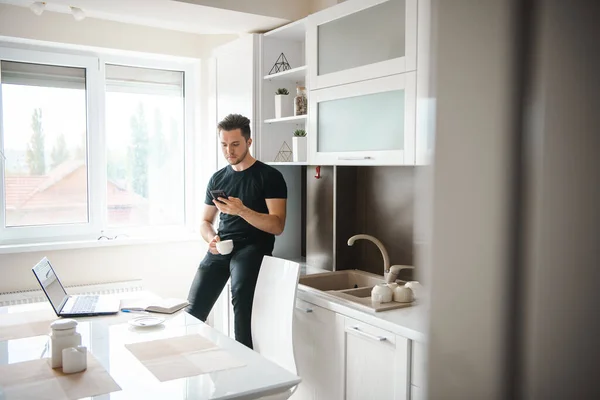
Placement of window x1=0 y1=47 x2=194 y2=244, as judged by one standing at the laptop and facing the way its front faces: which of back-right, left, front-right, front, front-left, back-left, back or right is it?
left

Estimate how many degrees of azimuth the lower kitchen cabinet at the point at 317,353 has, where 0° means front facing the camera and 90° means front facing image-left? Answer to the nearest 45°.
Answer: approximately 45°

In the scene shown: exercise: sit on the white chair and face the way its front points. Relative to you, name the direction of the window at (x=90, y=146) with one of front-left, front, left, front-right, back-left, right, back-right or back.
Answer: right

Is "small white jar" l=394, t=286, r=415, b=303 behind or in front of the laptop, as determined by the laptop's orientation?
in front

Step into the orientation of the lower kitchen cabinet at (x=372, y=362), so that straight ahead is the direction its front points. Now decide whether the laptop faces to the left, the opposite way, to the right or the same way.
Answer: the opposite way

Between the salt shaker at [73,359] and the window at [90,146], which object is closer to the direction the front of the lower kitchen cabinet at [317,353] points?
the salt shaker

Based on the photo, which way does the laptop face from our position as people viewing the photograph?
facing to the right of the viewer

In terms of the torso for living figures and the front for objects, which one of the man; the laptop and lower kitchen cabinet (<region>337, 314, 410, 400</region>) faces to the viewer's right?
the laptop

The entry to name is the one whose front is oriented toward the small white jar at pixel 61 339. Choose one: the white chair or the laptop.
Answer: the white chair

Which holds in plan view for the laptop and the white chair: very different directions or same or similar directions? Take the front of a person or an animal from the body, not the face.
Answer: very different directions

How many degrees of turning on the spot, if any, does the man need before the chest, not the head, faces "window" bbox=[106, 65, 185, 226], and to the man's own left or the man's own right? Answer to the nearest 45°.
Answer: approximately 90° to the man's own right

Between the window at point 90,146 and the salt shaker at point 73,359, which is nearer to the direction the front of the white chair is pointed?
the salt shaker

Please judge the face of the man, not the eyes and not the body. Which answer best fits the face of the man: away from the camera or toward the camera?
toward the camera

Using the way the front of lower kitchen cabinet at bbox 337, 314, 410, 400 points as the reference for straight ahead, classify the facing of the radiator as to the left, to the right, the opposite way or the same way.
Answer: to the left

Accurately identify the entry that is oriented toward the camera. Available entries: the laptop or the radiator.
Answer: the radiator
